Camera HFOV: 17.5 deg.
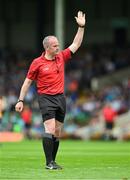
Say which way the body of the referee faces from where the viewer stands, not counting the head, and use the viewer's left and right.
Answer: facing the viewer and to the right of the viewer
